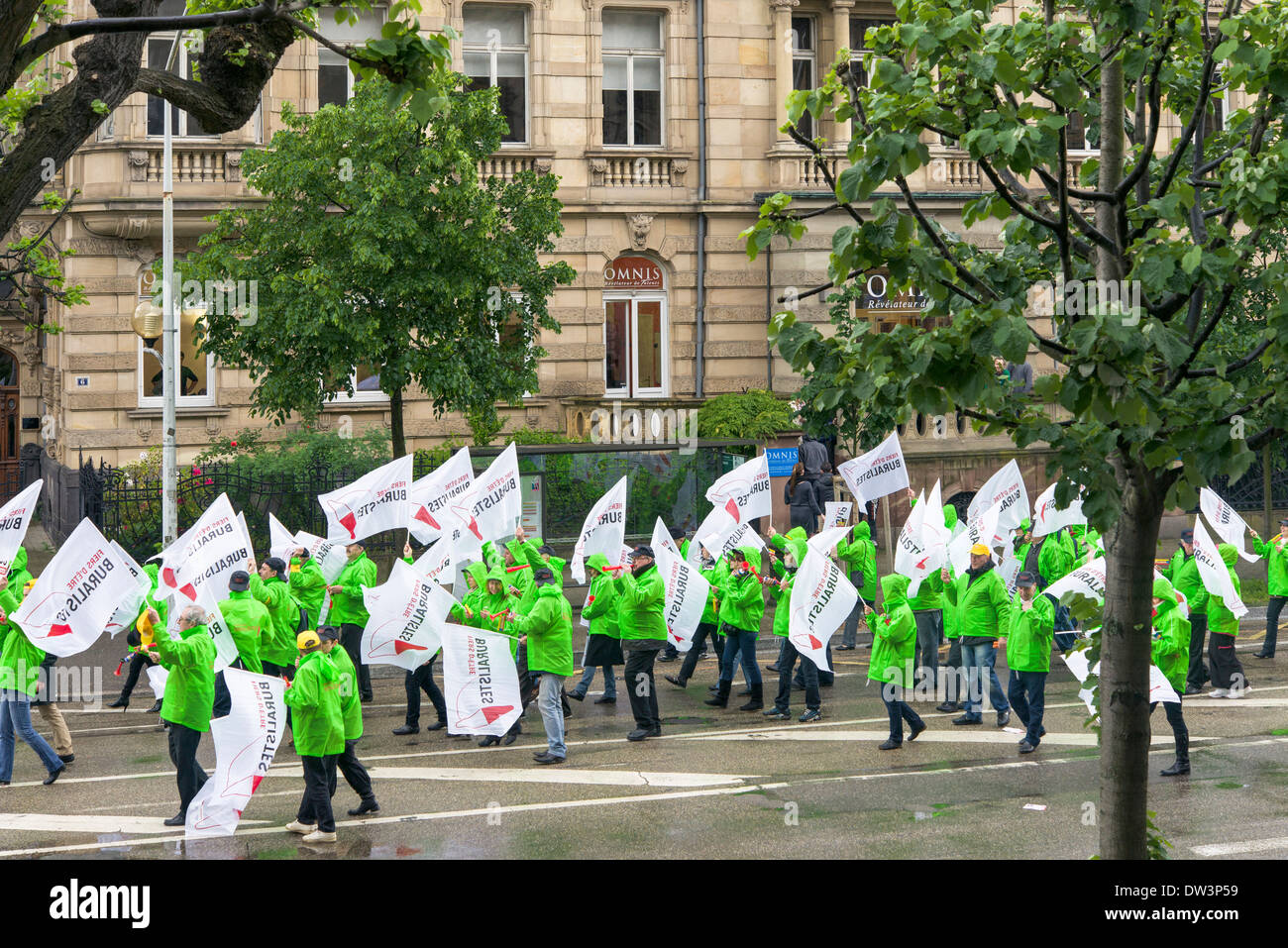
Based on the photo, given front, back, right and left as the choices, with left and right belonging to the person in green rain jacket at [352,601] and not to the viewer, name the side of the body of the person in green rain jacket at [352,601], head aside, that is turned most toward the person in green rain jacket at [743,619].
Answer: back

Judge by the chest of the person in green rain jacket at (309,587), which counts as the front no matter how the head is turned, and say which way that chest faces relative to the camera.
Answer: to the viewer's left

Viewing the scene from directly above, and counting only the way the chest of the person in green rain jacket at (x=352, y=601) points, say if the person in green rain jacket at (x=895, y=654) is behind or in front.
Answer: behind

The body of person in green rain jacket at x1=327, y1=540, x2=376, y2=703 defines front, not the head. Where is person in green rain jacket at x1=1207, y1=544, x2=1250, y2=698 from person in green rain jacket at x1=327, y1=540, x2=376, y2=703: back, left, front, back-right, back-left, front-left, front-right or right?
back

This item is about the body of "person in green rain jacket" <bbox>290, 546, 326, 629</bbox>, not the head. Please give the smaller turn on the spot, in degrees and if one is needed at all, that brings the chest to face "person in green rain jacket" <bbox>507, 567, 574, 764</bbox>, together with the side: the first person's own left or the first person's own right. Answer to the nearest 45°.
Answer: approximately 135° to the first person's own left

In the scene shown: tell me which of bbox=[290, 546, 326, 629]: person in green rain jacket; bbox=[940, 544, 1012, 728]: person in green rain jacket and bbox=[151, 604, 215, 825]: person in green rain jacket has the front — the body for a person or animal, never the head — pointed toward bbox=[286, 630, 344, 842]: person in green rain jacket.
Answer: bbox=[940, 544, 1012, 728]: person in green rain jacket

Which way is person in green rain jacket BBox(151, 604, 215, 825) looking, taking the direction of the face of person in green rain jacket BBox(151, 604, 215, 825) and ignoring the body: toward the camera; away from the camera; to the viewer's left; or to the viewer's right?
to the viewer's left

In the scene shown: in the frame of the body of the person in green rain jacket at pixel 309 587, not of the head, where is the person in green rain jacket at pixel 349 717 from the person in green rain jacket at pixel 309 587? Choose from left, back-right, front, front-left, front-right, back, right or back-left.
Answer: left

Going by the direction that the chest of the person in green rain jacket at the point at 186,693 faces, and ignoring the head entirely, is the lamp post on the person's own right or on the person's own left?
on the person's own right

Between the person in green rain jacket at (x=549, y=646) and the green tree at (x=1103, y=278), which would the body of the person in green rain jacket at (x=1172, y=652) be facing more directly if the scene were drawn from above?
the person in green rain jacket

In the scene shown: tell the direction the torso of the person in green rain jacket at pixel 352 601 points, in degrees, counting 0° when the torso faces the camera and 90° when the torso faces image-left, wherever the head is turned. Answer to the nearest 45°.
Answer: approximately 90°

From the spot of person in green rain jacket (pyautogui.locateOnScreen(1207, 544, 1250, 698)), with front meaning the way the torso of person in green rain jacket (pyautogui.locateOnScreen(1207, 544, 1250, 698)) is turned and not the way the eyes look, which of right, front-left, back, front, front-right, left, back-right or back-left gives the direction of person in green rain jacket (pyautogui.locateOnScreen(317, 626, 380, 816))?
front-left

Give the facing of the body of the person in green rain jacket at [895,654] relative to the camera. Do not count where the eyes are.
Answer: to the viewer's left

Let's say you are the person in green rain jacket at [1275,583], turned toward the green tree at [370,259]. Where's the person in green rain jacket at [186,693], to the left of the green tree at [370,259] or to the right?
left

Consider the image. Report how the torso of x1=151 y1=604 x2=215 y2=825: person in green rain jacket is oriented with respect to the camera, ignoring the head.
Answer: to the viewer's left
